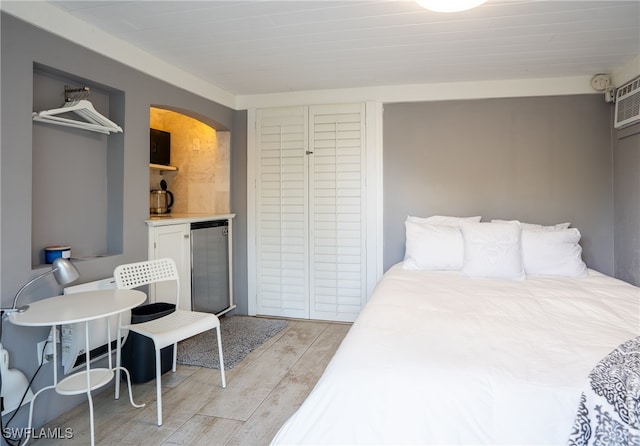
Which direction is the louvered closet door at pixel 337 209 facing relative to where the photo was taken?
toward the camera

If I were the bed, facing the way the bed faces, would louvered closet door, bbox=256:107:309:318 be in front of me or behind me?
behind

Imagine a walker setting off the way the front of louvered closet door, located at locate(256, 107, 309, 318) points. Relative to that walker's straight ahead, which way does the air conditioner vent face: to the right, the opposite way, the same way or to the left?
to the right

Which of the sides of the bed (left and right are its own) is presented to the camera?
front

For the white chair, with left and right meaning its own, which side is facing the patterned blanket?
front

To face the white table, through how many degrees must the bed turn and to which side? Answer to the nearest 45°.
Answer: approximately 90° to its right

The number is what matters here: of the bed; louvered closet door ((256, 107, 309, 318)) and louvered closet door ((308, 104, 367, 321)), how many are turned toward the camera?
3

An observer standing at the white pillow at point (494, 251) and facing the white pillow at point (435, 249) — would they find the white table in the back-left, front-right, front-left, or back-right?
front-left

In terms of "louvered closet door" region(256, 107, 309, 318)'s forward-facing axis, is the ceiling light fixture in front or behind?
in front

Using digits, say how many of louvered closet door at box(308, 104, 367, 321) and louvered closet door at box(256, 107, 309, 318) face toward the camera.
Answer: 2
